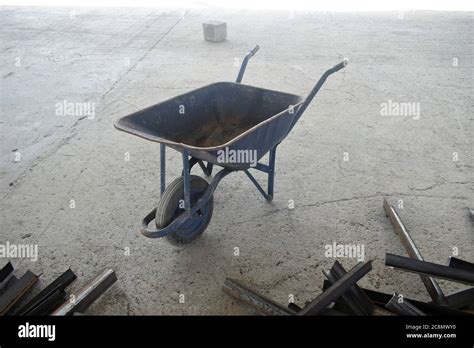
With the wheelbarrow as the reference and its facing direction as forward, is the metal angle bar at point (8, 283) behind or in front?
in front

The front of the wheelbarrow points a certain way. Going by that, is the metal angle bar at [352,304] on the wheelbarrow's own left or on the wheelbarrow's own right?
on the wheelbarrow's own left

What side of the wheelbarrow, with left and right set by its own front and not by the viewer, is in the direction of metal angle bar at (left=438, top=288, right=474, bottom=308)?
left

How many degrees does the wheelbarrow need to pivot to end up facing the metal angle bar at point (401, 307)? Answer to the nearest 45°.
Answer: approximately 90° to its left

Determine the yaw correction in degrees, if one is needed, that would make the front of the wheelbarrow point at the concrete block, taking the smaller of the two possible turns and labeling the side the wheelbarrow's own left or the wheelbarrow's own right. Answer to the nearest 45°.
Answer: approximately 135° to the wheelbarrow's own right

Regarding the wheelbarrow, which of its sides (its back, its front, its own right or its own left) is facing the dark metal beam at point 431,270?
left

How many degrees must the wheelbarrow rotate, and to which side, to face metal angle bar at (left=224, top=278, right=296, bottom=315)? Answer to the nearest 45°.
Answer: approximately 45° to its left

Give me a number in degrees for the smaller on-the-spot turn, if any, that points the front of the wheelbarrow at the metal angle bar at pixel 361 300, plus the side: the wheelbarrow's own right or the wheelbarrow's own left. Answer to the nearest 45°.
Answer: approximately 90° to the wheelbarrow's own left

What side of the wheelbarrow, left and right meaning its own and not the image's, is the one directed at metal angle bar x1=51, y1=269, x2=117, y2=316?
front

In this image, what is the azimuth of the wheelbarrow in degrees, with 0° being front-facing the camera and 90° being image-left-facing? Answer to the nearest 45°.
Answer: approximately 45°

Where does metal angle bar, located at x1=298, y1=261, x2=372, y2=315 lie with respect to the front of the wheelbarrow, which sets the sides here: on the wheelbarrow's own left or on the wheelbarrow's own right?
on the wheelbarrow's own left

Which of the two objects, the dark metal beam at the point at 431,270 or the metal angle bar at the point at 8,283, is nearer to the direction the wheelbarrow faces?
the metal angle bar
